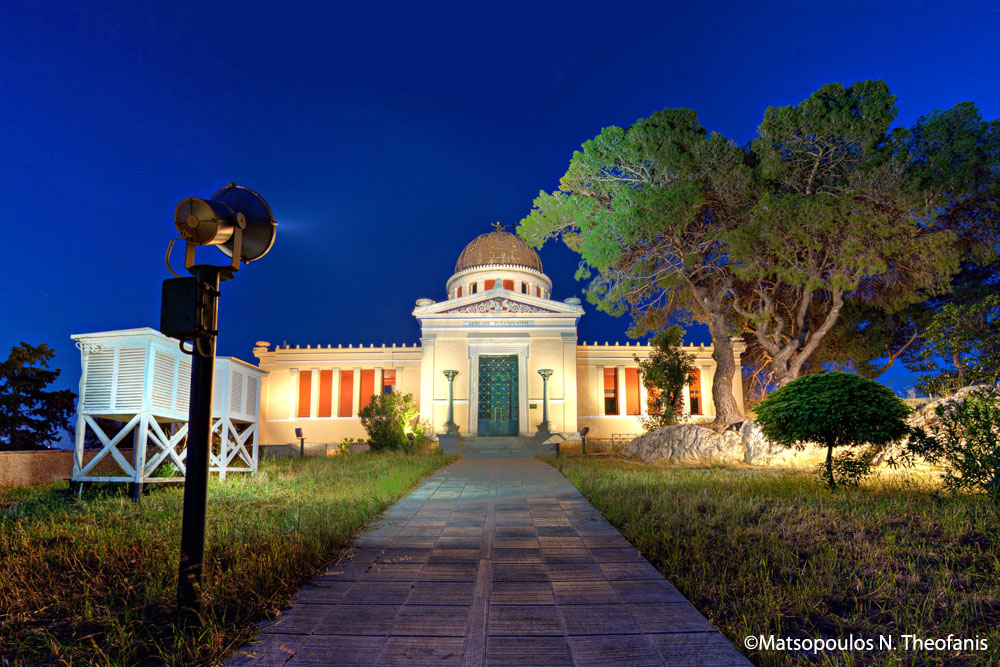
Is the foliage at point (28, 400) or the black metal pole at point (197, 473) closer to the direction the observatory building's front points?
the black metal pole

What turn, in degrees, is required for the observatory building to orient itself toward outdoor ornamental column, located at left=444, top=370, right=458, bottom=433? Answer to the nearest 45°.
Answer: approximately 45° to its right

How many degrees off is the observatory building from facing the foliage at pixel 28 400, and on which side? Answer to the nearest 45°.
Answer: approximately 45° to its right

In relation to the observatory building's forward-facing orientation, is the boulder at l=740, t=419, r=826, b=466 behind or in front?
in front

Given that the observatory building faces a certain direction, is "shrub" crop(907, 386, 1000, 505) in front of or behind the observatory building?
in front

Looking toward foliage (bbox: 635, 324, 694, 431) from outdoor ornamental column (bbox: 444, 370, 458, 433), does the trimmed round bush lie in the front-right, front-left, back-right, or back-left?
front-right

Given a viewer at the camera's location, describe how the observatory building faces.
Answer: facing the viewer
